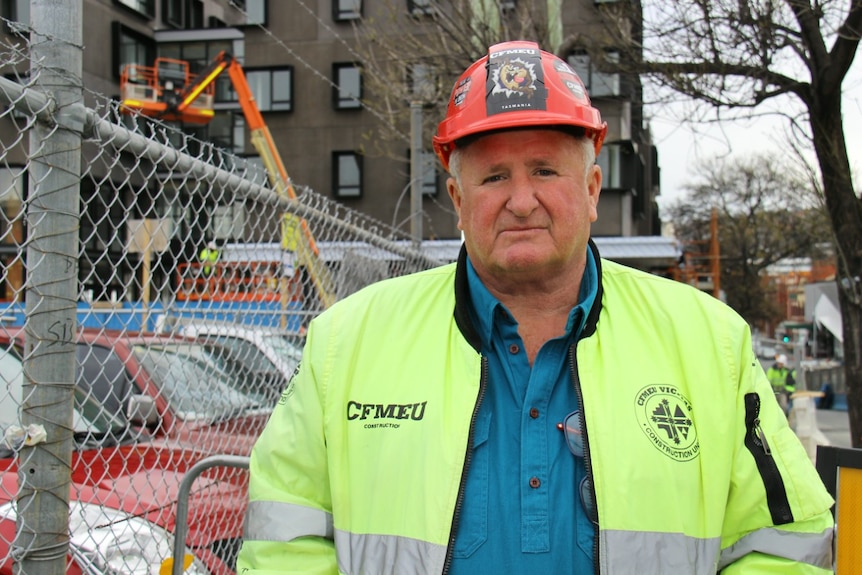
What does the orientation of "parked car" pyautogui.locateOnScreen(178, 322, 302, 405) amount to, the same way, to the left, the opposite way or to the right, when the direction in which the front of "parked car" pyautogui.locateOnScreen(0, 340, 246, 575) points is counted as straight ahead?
the same way

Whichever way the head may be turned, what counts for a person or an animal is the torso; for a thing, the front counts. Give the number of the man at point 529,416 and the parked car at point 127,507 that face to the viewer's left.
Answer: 0

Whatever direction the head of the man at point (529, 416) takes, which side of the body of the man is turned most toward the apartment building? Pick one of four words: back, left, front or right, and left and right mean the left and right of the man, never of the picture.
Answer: back

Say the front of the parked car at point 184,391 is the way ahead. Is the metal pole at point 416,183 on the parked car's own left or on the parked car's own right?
on the parked car's own left

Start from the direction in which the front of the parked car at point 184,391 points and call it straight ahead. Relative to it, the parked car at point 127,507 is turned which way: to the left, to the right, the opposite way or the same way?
the same way

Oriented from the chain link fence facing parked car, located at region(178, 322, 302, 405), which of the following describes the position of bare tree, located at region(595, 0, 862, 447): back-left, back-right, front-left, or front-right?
front-right

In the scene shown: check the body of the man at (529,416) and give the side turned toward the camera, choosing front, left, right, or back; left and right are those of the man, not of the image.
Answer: front

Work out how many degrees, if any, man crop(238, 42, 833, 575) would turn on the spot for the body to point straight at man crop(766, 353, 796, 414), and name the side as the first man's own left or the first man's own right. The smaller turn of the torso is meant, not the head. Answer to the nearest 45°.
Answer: approximately 180°

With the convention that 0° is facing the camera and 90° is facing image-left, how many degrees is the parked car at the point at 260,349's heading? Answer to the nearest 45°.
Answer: approximately 315°

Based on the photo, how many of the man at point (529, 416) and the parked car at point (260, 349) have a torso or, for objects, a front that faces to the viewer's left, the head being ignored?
0

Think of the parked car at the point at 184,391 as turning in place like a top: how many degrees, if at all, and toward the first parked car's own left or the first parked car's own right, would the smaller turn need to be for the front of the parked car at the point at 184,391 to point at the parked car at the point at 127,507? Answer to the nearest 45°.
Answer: approximately 45° to the first parked car's own right

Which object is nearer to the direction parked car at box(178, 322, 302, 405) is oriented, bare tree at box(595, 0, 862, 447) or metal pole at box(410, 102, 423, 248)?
the bare tree

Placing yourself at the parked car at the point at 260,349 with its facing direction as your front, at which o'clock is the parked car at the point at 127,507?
the parked car at the point at 127,507 is roughly at 2 o'clock from the parked car at the point at 260,349.

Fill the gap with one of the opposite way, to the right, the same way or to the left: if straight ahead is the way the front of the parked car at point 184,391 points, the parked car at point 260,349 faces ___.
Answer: the same way

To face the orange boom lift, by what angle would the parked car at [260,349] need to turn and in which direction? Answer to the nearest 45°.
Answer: approximately 135° to its left

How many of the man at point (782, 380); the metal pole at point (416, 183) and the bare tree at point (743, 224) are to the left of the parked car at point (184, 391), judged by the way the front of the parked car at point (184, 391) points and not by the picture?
3

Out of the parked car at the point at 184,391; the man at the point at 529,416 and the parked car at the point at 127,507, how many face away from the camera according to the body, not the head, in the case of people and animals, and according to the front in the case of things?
0

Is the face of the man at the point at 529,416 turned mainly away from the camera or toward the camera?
toward the camera

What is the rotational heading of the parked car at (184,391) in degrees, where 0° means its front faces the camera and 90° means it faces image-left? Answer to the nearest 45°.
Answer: approximately 315°
